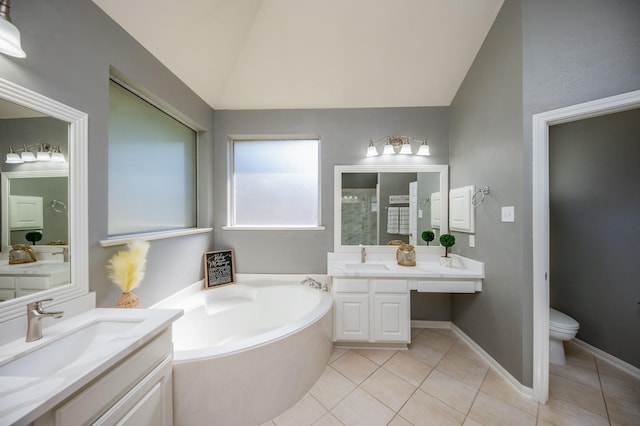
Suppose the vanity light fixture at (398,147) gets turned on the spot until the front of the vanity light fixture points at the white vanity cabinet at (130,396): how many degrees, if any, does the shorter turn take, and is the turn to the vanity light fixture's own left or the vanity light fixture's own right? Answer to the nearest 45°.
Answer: approximately 45° to the vanity light fixture's own right

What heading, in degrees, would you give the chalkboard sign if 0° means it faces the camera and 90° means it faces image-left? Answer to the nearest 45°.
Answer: approximately 315°

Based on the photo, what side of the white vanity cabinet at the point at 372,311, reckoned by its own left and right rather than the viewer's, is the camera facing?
front

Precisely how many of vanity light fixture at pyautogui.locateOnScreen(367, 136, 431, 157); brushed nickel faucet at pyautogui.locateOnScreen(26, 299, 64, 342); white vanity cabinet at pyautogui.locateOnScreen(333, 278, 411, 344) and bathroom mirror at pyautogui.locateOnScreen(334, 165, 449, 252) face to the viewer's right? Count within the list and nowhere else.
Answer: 1

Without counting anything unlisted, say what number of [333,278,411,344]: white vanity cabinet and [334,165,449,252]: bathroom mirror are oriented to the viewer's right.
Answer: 0

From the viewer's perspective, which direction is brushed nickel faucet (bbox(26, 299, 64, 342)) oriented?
to the viewer's right

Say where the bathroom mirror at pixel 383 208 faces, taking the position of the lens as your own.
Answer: facing the viewer

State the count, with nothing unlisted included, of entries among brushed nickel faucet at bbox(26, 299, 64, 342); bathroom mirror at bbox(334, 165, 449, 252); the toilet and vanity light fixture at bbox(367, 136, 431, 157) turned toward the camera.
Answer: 2

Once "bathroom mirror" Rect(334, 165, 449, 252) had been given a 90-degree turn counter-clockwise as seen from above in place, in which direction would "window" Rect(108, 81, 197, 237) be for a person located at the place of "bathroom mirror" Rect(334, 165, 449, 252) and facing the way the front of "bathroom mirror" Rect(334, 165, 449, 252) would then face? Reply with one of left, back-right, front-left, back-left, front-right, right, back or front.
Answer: back-right
